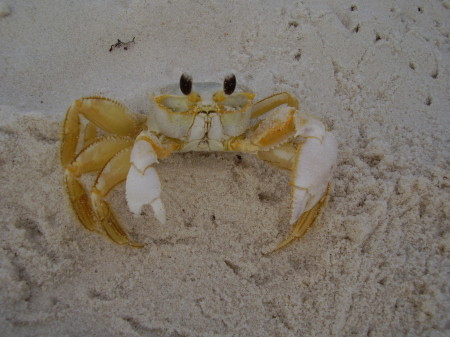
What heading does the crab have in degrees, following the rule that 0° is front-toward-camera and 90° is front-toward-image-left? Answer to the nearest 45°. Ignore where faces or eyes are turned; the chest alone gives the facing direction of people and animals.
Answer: approximately 0°
